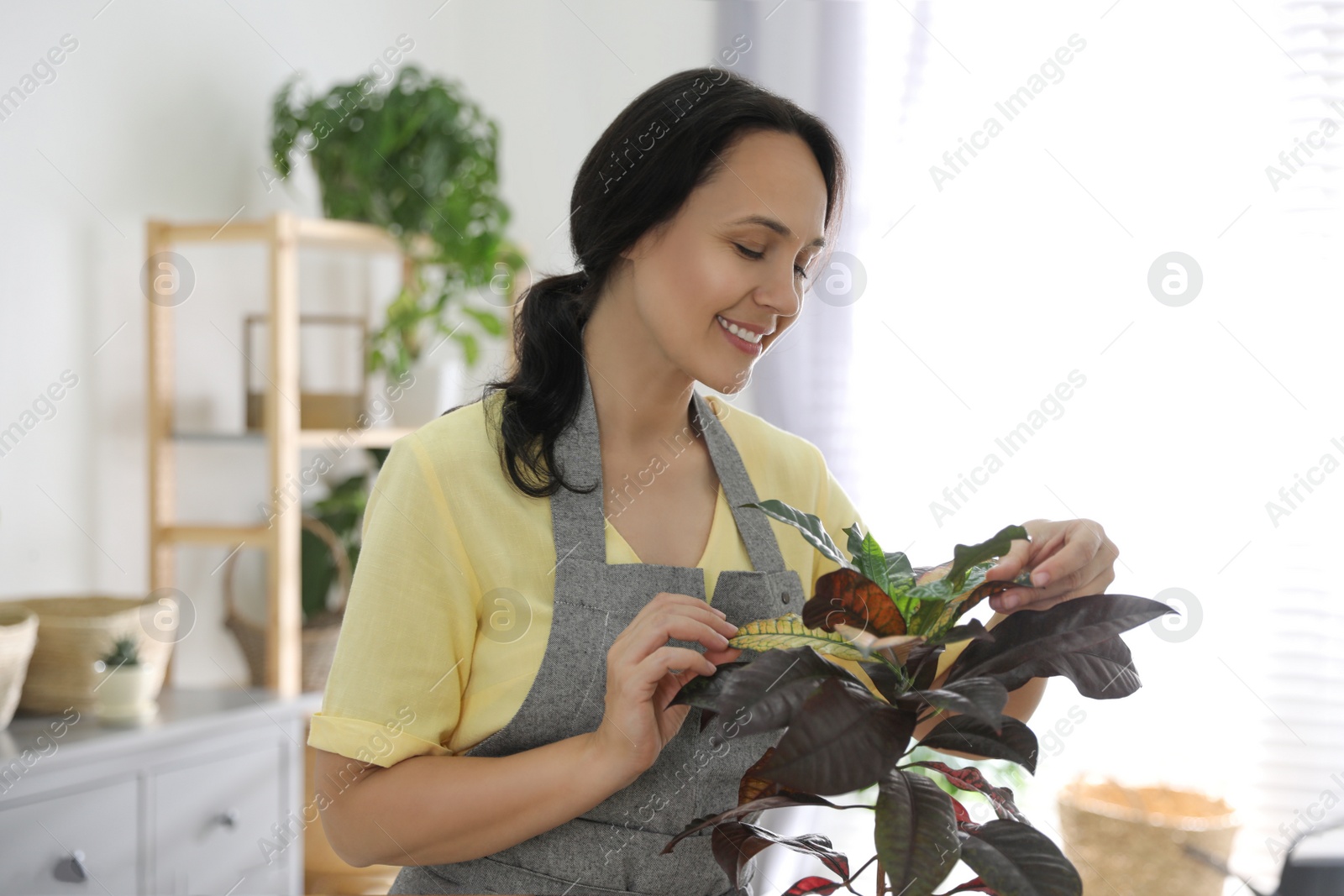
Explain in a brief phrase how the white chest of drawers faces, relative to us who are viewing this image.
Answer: facing the viewer and to the right of the viewer

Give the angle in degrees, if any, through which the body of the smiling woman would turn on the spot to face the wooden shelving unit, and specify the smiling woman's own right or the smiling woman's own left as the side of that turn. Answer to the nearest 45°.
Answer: approximately 180°

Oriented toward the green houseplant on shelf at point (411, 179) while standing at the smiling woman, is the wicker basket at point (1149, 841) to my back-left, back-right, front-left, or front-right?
front-right

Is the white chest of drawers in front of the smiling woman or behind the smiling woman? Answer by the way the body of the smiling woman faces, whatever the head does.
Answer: behind

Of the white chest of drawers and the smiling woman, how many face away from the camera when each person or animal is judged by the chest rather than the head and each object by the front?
0

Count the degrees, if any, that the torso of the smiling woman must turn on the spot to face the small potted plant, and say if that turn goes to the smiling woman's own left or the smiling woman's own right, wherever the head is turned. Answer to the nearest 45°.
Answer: approximately 180°

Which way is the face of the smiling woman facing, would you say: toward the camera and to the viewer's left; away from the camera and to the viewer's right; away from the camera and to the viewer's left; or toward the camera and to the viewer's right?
toward the camera and to the viewer's right
